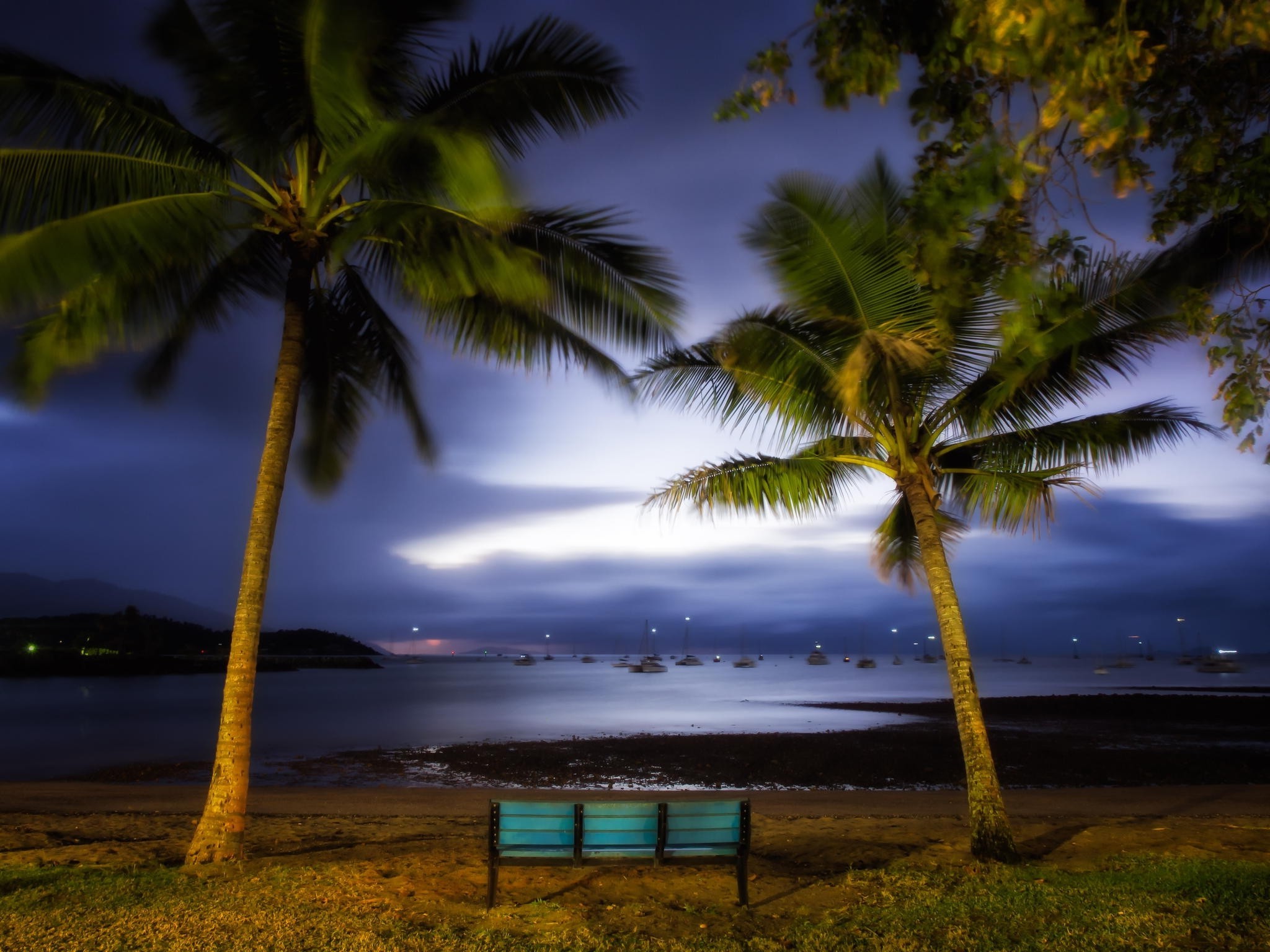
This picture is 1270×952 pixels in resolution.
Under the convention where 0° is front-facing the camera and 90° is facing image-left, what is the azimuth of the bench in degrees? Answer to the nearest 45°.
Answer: approximately 180°
